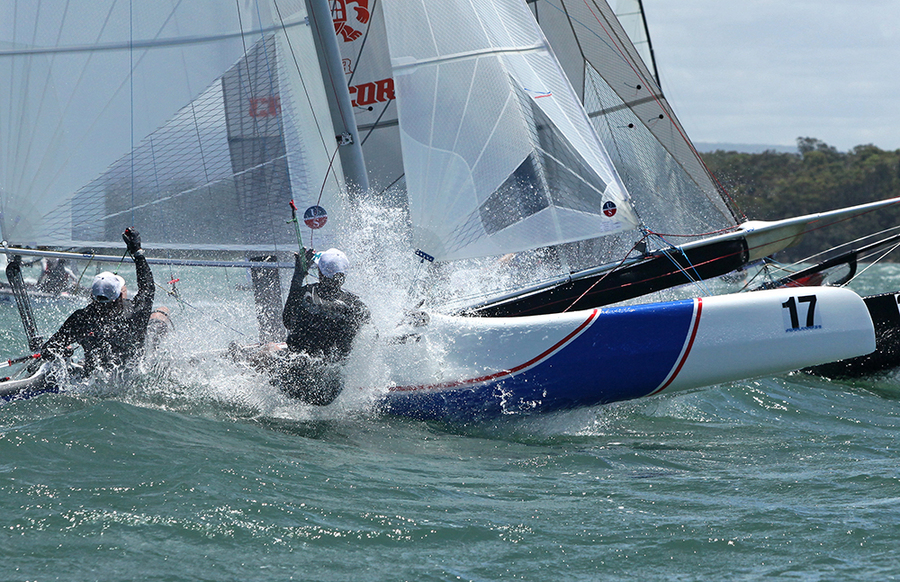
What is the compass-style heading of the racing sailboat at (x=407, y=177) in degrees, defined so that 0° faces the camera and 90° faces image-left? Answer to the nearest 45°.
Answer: approximately 270°
